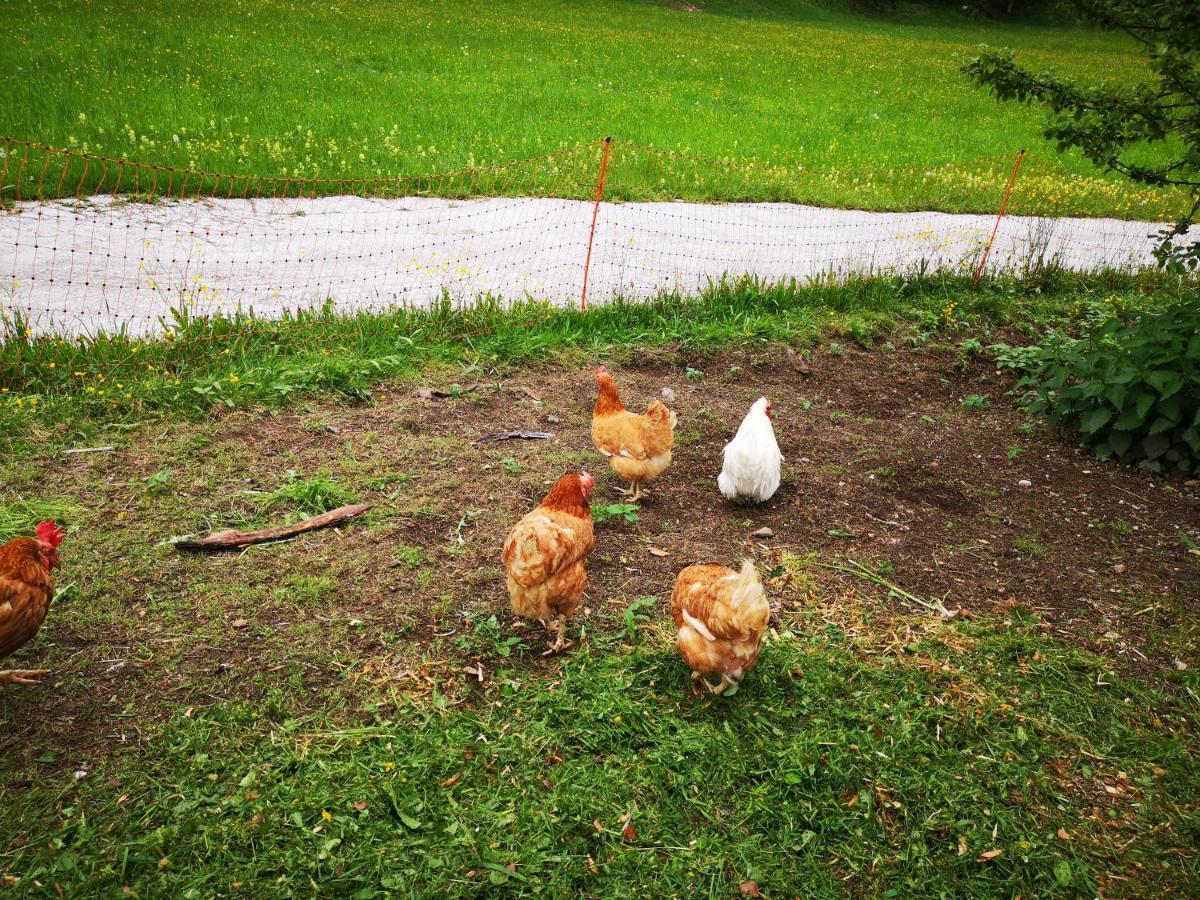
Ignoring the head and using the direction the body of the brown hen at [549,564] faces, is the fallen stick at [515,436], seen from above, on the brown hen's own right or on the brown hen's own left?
on the brown hen's own left

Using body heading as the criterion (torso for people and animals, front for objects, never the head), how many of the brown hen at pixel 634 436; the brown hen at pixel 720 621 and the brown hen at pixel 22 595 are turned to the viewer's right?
1

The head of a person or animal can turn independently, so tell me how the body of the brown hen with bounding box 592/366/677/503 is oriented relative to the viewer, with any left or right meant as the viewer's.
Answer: facing away from the viewer and to the left of the viewer

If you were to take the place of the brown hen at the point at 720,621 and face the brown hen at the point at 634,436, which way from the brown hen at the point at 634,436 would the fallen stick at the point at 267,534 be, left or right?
left

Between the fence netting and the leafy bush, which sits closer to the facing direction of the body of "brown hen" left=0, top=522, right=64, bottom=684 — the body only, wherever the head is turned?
the leafy bush

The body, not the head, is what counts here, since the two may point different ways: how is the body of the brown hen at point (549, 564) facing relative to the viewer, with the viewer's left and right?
facing away from the viewer and to the right of the viewer

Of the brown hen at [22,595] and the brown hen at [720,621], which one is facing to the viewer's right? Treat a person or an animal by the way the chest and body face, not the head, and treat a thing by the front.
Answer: the brown hen at [22,595]

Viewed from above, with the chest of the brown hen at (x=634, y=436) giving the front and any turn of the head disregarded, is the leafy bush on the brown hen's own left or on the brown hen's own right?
on the brown hen's own right

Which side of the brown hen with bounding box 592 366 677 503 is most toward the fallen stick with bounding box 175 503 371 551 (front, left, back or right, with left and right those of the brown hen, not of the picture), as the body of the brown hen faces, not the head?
front

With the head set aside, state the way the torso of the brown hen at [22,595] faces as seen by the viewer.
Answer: to the viewer's right

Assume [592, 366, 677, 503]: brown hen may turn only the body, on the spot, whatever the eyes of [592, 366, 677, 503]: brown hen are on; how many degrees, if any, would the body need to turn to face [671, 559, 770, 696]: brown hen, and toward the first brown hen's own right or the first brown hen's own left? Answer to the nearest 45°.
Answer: approximately 135° to the first brown hen's own left

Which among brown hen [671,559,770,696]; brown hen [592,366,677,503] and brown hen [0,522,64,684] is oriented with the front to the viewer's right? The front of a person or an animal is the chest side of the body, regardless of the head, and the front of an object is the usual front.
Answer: brown hen [0,522,64,684]

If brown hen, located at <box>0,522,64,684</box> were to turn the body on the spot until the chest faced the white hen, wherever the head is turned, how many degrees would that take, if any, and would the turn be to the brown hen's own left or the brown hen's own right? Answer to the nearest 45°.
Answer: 0° — it already faces it
